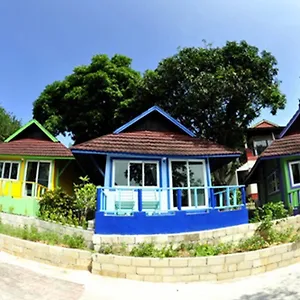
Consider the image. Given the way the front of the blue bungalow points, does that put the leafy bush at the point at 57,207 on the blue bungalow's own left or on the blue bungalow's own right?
on the blue bungalow's own right

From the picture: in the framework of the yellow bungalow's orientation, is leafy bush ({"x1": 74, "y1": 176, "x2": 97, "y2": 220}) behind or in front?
in front

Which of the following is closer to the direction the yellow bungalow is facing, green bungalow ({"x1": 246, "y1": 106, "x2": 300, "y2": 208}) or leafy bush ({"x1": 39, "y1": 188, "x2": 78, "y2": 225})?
the leafy bush

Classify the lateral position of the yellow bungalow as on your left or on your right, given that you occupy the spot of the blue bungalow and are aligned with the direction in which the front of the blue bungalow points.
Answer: on your right

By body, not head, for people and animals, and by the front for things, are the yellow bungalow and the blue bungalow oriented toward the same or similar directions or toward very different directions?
same or similar directions

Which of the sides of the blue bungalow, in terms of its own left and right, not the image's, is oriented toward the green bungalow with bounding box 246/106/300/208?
left

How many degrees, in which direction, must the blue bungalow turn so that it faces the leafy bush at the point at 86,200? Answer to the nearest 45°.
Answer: approximately 90° to its right

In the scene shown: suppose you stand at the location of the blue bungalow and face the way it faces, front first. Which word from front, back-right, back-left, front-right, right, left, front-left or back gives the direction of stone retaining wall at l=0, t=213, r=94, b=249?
right

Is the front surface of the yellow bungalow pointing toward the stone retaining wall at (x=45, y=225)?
yes

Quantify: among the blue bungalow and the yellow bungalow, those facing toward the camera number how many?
2

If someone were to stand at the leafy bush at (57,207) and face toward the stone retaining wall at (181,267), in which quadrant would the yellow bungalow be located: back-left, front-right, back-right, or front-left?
back-left

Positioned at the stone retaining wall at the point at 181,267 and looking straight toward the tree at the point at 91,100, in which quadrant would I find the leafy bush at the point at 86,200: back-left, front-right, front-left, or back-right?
front-left

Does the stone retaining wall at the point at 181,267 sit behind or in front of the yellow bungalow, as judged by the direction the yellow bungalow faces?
in front

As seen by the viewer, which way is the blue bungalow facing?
toward the camera

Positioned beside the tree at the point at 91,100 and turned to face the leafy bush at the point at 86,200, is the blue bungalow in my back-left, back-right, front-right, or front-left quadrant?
front-left

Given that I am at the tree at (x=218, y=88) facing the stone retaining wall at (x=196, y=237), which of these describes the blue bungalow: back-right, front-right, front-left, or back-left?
front-right

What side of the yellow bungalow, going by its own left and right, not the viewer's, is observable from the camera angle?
front

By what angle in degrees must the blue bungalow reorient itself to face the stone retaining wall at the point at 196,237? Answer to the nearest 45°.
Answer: approximately 45° to its left
